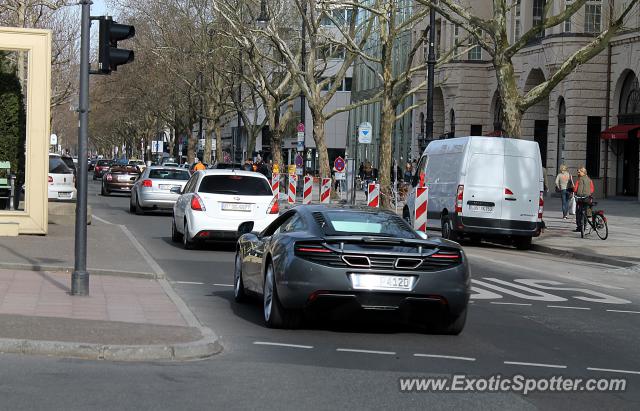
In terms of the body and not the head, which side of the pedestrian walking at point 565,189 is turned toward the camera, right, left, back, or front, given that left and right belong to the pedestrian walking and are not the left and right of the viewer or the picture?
front

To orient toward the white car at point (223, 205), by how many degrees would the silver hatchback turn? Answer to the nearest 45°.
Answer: approximately 180°

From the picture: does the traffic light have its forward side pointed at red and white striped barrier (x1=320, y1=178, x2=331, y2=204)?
no

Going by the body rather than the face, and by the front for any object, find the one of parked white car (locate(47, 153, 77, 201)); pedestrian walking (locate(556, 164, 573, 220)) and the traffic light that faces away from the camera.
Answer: the parked white car

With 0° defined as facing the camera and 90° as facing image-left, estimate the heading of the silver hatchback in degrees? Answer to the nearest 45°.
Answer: approximately 180°

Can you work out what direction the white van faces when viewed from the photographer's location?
facing away from the viewer and to the left of the viewer

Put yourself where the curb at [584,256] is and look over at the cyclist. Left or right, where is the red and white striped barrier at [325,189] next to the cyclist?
left

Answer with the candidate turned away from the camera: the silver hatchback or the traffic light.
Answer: the silver hatchback

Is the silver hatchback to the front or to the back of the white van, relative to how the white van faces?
to the front

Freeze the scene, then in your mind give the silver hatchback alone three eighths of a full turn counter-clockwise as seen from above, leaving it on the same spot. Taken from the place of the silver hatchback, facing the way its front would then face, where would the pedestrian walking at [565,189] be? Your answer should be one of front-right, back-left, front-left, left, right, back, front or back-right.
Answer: back-left

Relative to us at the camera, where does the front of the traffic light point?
facing to the right of the viewer

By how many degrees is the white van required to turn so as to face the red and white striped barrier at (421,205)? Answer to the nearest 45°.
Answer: approximately 90° to its left

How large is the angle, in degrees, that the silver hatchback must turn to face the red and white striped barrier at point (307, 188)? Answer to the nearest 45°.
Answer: approximately 90° to its right

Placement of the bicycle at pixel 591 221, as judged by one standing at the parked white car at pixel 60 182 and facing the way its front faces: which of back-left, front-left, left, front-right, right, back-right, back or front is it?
back-right

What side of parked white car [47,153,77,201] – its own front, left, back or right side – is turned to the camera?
back

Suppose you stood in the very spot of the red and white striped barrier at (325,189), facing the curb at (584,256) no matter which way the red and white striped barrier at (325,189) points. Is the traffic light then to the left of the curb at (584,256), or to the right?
right

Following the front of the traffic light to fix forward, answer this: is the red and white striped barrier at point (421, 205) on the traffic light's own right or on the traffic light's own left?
on the traffic light's own left

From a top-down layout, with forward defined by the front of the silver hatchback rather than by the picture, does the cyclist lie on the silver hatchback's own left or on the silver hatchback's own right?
on the silver hatchback's own right

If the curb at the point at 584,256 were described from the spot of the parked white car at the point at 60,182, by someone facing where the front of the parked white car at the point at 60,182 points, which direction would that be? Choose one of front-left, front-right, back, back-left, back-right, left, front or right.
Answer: back-right
